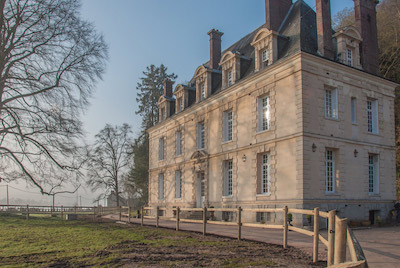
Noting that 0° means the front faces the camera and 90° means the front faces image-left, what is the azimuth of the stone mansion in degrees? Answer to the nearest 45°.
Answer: approximately 45°

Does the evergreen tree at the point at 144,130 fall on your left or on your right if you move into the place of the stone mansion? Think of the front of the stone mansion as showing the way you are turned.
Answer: on your right
